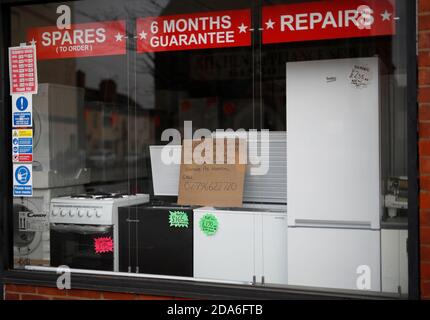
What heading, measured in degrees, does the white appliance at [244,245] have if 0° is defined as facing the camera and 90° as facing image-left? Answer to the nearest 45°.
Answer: approximately 0°

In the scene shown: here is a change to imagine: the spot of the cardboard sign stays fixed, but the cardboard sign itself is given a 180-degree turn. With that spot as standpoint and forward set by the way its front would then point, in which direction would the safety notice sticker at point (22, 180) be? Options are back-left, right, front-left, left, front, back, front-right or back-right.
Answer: left

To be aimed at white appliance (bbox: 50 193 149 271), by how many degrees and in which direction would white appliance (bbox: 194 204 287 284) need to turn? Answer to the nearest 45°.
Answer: approximately 90° to its right

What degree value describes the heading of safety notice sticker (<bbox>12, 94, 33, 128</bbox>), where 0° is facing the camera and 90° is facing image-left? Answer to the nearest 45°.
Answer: approximately 0°

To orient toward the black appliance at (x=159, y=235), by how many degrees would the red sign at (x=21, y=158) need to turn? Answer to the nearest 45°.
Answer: approximately 90° to its left

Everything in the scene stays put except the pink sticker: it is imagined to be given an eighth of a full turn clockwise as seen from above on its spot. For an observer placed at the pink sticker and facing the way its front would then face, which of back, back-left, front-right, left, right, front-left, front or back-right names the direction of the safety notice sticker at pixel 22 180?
front-right

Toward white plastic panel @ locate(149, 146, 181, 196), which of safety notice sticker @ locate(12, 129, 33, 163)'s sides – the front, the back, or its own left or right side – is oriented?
left

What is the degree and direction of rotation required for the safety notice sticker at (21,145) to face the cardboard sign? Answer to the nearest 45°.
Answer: approximately 90° to its left

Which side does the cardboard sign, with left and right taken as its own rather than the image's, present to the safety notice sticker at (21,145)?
right

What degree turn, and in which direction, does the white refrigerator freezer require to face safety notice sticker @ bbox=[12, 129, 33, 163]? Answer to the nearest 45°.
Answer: approximately 90° to its right

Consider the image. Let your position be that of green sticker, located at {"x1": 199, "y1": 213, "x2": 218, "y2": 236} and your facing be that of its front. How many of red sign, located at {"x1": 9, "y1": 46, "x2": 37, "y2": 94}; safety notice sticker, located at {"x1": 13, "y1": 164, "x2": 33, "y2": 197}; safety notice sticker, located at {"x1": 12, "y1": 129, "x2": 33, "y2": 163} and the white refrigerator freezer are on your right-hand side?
3
